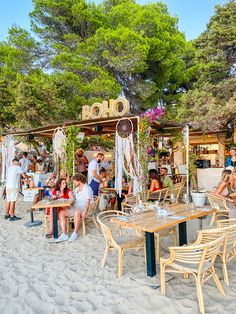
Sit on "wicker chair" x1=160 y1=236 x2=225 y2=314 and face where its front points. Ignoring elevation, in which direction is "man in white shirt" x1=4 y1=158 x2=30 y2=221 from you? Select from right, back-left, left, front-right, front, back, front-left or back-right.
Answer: front

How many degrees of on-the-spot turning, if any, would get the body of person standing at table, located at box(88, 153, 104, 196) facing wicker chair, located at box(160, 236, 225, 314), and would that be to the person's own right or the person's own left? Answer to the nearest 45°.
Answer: approximately 90° to the person's own right

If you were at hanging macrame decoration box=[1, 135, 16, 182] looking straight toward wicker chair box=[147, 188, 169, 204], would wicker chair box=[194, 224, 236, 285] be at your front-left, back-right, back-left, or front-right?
front-right

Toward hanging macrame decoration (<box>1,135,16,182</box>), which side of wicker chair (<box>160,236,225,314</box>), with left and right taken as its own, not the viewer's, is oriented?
front

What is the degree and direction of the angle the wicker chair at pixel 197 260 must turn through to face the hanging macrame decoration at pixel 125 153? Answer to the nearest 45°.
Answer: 0° — it already faces it

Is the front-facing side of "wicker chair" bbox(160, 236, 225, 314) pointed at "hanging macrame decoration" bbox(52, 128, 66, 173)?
yes

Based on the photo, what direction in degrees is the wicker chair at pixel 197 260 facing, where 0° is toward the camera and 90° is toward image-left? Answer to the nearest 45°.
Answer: approximately 135°

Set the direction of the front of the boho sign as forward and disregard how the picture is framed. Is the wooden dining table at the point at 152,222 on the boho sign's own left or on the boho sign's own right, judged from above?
on the boho sign's own left

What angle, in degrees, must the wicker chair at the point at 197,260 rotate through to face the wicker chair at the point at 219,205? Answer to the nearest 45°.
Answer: approximately 45° to its right

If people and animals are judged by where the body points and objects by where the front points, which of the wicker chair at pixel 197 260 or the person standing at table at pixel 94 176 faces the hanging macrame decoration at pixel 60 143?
the wicker chair

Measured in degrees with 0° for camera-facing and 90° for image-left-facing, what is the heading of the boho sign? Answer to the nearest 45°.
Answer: approximately 45°
